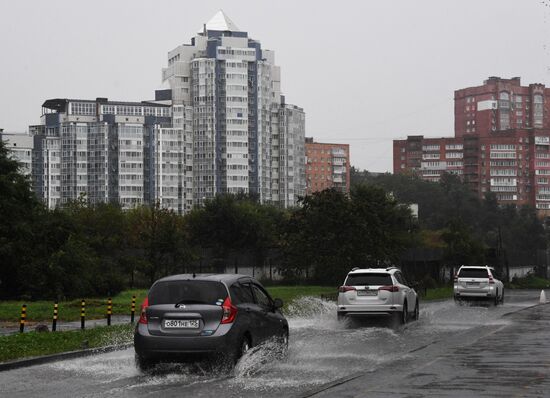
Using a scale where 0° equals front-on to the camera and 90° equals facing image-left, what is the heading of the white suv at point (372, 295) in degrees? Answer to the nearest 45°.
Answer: approximately 225°

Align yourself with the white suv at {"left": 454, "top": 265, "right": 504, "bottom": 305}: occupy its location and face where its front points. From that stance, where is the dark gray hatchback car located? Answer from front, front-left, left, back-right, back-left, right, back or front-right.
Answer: back

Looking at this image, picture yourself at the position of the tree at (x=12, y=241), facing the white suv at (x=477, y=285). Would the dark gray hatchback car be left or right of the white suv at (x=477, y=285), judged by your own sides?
right

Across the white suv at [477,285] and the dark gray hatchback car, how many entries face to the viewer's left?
0

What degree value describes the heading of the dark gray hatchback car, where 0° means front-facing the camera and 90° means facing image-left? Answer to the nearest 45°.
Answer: approximately 225°

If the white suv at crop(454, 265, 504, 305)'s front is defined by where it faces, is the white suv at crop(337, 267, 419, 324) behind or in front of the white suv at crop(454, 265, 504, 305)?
behind

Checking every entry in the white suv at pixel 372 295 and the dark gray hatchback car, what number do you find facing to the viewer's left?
0

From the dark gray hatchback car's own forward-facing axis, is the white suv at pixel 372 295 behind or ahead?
ahead

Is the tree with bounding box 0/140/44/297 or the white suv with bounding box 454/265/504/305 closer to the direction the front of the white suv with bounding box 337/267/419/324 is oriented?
the white suv

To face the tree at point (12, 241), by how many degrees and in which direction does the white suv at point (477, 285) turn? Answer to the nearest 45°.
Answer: approximately 90° to its left

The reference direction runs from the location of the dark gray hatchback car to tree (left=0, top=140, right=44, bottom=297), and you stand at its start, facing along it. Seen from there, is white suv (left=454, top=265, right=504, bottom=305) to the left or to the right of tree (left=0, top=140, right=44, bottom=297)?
right

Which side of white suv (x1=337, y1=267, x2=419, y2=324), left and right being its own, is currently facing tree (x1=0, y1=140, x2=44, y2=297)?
left

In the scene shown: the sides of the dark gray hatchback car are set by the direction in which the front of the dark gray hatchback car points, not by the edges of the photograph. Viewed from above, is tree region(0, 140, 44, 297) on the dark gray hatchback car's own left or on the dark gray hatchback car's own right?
on the dark gray hatchback car's own left

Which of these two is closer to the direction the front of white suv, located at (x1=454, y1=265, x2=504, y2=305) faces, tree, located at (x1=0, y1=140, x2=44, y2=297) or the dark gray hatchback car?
the tree

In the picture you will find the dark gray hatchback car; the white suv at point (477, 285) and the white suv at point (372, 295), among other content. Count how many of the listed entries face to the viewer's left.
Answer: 0

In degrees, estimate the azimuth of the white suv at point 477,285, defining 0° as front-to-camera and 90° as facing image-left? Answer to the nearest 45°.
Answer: approximately 180°
